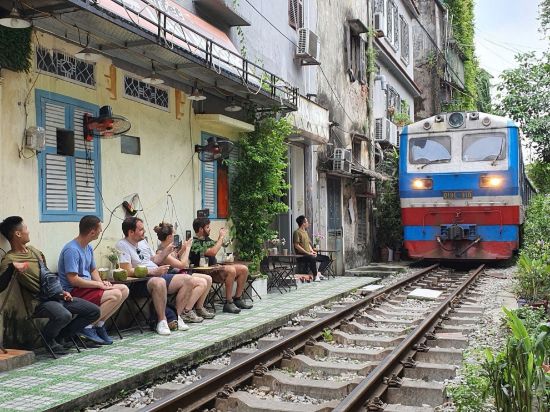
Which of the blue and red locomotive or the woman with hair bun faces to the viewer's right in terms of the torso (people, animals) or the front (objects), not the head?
the woman with hair bun

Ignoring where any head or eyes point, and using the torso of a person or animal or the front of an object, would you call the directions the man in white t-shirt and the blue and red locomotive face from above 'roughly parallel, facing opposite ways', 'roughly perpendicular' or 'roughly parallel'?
roughly perpendicular

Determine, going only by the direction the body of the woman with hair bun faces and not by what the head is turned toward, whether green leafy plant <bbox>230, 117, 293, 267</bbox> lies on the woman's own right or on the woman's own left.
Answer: on the woman's own left

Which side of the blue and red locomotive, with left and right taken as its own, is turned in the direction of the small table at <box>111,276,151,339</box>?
front

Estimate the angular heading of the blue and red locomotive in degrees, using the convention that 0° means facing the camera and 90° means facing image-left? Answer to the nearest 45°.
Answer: approximately 0°

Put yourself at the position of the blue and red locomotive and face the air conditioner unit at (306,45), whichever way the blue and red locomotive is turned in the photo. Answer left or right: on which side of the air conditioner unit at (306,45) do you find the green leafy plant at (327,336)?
left

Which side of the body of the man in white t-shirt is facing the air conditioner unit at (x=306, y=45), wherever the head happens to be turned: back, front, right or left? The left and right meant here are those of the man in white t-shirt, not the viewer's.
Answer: left

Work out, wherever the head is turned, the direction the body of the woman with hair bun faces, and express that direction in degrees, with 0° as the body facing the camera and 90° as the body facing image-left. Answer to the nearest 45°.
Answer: approximately 270°

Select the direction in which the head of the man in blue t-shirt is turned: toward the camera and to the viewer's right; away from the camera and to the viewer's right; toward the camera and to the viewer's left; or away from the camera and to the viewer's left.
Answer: away from the camera and to the viewer's right

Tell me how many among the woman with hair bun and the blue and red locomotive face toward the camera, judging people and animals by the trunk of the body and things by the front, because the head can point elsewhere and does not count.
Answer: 1

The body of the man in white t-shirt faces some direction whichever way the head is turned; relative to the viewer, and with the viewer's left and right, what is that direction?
facing the viewer and to the right of the viewer

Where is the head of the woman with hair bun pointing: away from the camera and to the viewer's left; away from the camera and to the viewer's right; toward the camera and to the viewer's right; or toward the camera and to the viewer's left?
away from the camera and to the viewer's right
